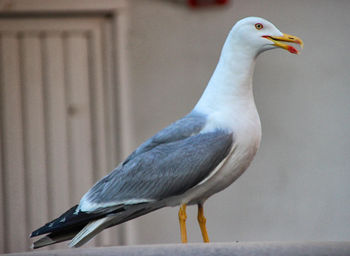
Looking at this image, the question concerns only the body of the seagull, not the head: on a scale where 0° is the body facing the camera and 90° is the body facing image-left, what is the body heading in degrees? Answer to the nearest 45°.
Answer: approximately 270°
